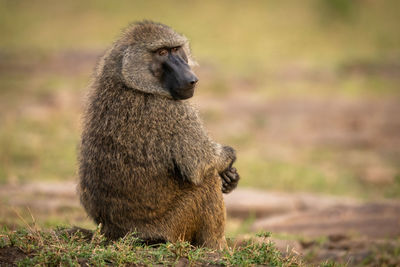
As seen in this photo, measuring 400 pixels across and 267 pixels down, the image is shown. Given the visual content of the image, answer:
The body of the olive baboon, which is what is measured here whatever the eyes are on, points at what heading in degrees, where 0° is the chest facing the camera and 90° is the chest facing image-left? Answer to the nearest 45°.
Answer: approximately 270°
